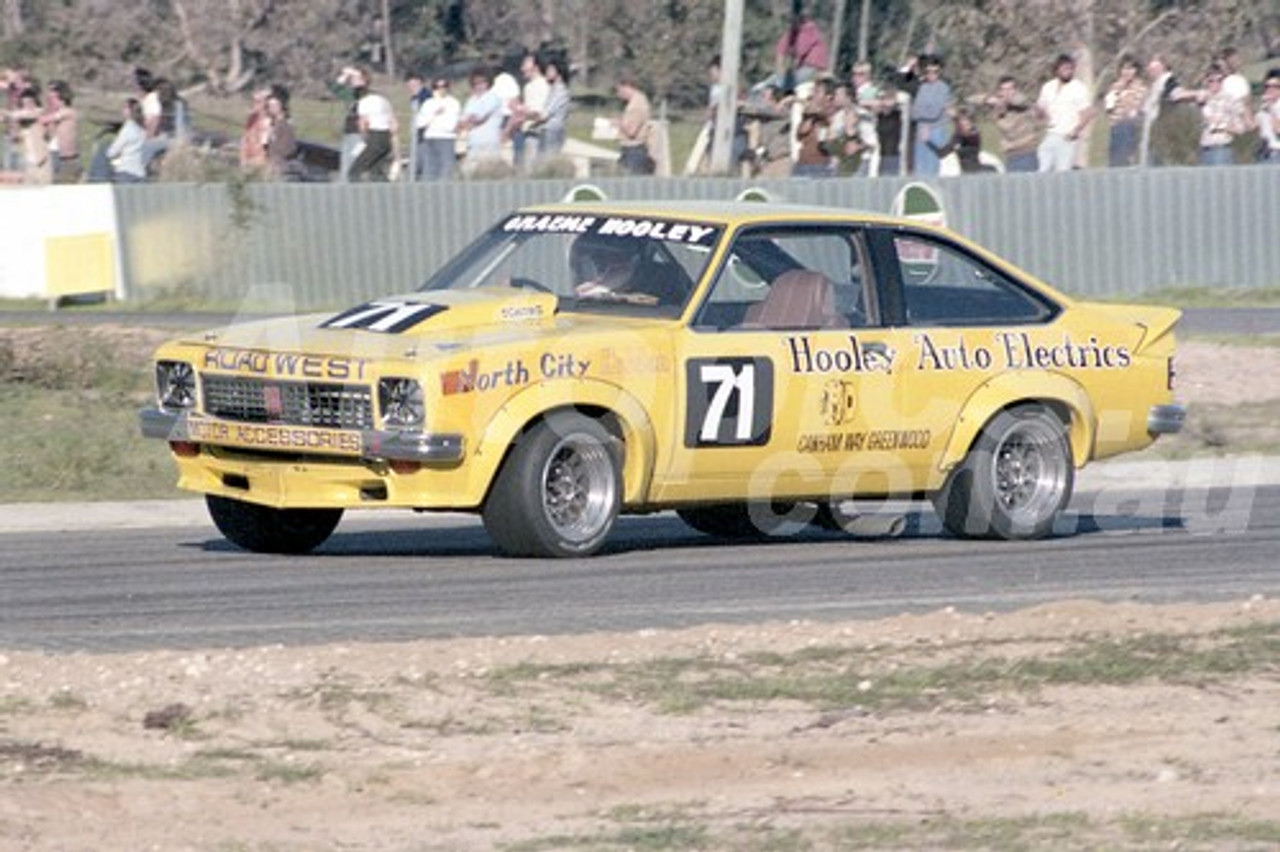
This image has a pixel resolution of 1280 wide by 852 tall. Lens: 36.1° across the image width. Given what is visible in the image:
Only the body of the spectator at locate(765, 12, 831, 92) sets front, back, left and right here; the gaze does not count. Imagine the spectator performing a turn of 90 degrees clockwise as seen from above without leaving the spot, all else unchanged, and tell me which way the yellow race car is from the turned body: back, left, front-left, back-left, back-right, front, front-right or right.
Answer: back-left

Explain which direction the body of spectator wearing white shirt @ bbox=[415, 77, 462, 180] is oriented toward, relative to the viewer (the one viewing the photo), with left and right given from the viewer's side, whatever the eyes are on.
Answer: facing the viewer

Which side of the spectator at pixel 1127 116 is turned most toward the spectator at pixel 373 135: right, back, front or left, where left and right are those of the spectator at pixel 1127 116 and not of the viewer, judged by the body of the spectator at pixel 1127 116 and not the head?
right

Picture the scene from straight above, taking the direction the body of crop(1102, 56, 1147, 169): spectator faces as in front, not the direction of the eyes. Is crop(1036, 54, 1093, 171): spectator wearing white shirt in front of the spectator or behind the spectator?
in front

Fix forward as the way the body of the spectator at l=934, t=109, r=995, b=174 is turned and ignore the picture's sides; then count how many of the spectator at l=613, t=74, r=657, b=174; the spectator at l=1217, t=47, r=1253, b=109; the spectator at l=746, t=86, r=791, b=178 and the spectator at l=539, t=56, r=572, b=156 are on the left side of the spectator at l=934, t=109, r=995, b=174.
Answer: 1

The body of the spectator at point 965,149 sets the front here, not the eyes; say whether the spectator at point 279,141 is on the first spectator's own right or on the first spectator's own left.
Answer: on the first spectator's own right

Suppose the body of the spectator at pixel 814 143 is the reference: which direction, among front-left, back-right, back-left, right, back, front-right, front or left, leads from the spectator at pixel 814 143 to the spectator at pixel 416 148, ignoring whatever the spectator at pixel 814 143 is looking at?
front-right

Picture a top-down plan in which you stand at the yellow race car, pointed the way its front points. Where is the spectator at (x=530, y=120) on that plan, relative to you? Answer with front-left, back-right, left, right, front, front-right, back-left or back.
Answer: back-right

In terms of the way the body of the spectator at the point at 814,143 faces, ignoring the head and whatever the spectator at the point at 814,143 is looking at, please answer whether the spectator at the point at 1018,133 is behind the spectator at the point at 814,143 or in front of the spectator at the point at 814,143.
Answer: behind

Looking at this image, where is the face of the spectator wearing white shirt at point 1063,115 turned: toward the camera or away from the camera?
toward the camera

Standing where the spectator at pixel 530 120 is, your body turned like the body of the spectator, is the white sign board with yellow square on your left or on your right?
on your right

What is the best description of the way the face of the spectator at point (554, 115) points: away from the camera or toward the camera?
toward the camera

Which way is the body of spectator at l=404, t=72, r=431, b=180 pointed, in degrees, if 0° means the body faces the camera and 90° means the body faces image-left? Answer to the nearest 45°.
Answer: approximately 45°

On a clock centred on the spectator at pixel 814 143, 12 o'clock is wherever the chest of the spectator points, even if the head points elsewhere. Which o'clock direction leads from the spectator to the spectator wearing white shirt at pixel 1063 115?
The spectator wearing white shirt is roughly at 8 o'clock from the spectator.

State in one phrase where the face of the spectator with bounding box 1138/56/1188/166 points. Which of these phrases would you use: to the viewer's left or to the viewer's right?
to the viewer's left

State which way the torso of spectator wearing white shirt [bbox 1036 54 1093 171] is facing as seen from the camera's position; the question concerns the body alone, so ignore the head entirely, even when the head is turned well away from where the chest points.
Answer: toward the camera

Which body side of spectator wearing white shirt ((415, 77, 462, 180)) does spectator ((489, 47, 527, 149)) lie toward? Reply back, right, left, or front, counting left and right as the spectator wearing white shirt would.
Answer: left
